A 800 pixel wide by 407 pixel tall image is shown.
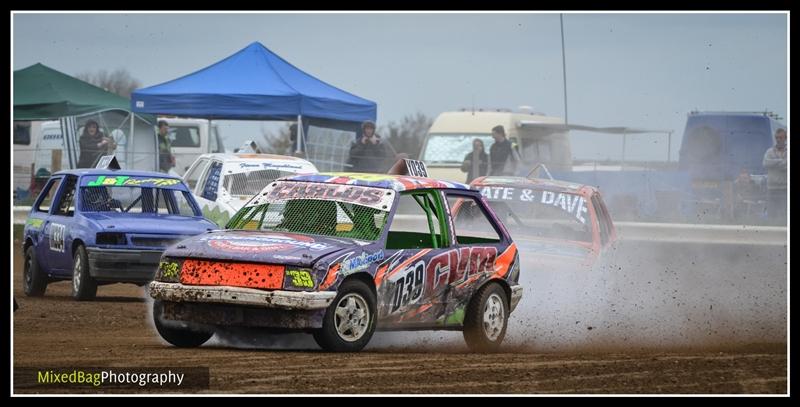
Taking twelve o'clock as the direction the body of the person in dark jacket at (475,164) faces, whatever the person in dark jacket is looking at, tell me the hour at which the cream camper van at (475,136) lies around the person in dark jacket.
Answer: The cream camper van is roughly at 6 o'clock from the person in dark jacket.

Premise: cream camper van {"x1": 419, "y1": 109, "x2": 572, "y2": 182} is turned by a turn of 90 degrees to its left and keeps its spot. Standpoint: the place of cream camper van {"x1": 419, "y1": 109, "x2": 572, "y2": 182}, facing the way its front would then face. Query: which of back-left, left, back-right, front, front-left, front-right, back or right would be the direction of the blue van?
front-left

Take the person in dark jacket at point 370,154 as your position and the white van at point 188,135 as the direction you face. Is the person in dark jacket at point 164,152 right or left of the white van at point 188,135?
left

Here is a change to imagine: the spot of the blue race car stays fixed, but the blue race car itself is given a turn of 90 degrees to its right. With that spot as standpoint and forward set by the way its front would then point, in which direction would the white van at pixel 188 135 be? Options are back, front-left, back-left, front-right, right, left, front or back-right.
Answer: back-right

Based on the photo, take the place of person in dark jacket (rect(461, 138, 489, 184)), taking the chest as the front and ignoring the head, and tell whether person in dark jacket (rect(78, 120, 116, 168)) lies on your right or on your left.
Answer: on your right

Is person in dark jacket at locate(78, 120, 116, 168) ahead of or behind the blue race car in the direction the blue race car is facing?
behind

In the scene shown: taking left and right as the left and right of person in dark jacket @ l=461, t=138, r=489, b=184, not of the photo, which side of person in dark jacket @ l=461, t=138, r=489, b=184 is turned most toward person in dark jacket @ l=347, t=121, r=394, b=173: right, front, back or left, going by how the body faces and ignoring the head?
right

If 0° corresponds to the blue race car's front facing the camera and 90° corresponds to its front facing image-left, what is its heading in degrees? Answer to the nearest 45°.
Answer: approximately 315°

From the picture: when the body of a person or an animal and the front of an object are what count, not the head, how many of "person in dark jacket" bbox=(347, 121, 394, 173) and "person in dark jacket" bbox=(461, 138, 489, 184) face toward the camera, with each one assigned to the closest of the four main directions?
2
